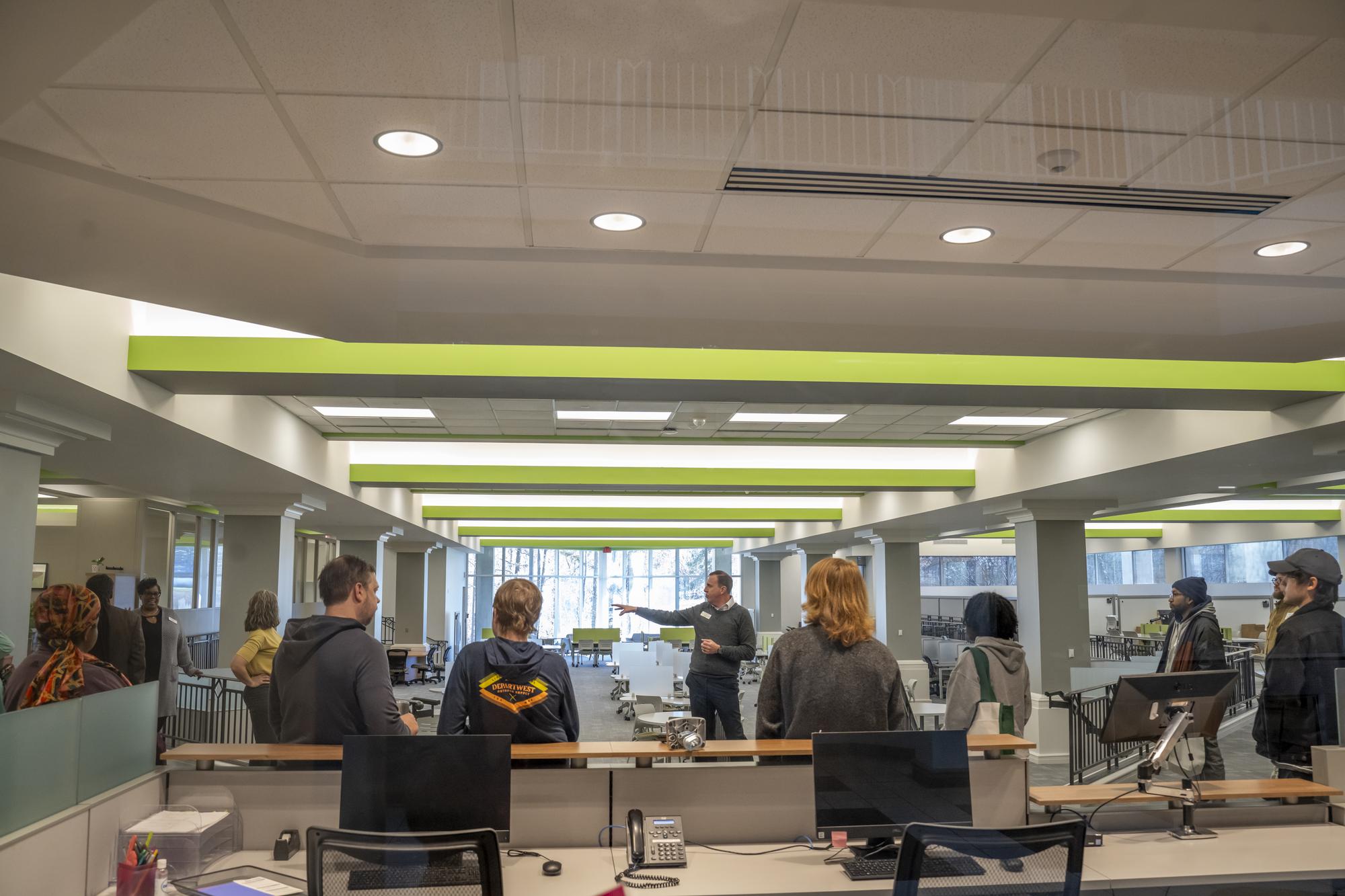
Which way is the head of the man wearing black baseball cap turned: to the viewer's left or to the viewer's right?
to the viewer's left

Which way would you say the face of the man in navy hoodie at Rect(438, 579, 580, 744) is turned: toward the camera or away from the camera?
away from the camera

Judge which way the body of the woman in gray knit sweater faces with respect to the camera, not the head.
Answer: away from the camera

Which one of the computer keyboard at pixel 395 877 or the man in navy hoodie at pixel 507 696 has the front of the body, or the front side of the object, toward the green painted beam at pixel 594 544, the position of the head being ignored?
the man in navy hoodie

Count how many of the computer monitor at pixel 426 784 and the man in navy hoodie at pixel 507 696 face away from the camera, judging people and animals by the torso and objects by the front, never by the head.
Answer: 1

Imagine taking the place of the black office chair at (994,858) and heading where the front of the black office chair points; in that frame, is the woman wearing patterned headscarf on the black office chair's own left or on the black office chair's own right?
on the black office chair's own left

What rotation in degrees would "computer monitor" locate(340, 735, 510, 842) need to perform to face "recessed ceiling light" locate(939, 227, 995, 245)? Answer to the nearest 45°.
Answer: approximately 90° to its left

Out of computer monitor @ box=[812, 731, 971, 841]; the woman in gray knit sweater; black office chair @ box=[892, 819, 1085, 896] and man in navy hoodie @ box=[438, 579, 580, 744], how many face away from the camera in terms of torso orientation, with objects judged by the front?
3

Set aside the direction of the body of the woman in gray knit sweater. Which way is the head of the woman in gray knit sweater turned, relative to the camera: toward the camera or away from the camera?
away from the camera

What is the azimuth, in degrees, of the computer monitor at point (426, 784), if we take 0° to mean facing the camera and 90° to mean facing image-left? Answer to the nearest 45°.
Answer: approximately 0°

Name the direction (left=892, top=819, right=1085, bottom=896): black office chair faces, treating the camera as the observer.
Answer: facing away from the viewer
